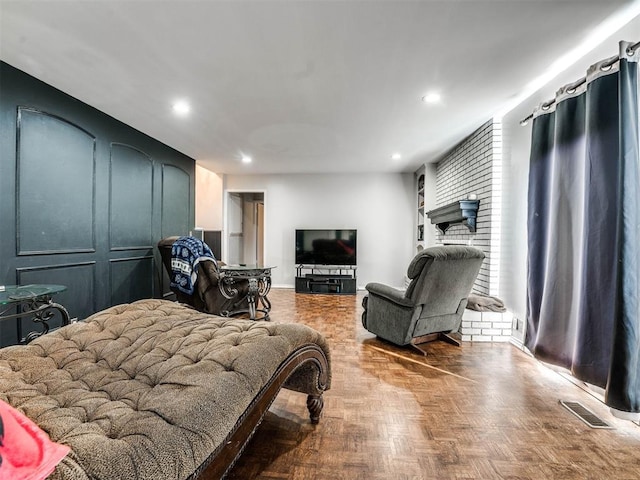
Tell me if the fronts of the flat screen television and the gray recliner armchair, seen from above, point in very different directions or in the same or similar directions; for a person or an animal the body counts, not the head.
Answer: very different directions

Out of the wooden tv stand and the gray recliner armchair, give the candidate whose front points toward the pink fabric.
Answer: the wooden tv stand

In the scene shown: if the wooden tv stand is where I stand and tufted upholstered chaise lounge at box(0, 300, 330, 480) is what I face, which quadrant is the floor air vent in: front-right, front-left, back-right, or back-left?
front-left

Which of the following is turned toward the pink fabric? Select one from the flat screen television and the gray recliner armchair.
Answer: the flat screen television

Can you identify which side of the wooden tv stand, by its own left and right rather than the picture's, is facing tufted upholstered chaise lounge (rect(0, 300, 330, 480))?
front

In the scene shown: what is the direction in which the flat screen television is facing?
toward the camera

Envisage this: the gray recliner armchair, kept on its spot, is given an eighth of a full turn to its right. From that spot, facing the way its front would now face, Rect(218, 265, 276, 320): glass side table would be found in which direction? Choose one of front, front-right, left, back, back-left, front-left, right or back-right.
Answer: left

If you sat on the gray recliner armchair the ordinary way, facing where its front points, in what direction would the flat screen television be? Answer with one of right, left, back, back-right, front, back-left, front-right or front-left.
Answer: front

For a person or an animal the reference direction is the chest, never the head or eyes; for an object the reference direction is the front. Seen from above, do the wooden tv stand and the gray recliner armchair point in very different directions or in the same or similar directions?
very different directions

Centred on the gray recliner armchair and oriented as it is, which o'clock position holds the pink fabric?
The pink fabric is roughly at 8 o'clock from the gray recliner armchair.

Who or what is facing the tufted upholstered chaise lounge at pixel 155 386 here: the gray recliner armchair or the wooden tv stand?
the wooden tv stand

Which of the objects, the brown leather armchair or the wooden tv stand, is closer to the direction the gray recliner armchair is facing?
the wooden tv stand

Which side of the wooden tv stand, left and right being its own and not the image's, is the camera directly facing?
front

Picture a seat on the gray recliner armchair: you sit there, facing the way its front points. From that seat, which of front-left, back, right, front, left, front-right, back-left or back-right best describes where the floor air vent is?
back

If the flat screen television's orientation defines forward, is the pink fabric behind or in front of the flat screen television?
in front

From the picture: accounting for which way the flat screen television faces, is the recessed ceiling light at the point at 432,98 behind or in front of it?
in front

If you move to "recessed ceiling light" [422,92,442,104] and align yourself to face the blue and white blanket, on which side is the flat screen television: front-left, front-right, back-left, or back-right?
front-right

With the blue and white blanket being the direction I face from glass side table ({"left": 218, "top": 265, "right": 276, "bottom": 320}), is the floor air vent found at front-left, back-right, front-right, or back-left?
back-left
